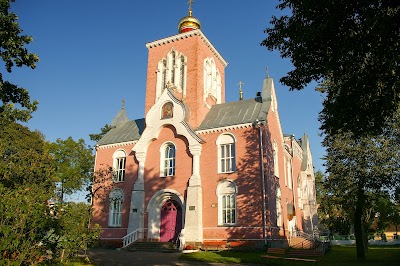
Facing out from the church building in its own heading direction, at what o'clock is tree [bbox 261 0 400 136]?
The tree is roughly at 10 o'clock from the church building.

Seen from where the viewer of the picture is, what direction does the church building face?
facing the viewer and to the left of the viewer

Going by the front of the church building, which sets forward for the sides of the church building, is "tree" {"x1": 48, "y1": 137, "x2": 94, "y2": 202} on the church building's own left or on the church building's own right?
on the church building's own right

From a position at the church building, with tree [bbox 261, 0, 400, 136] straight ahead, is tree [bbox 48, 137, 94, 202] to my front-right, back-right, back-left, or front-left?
back-right
